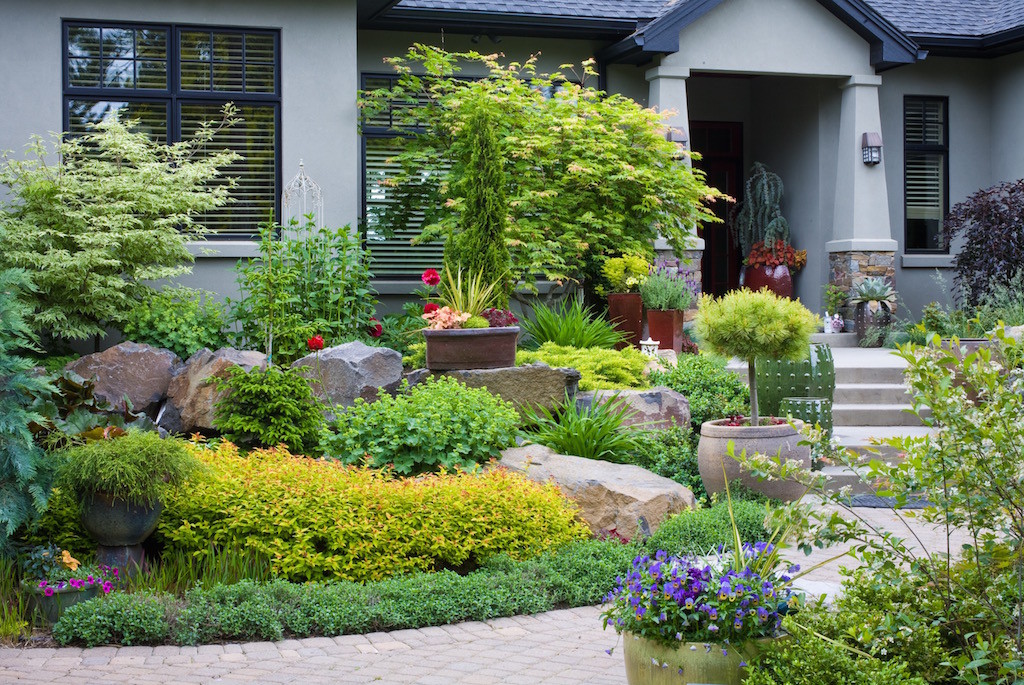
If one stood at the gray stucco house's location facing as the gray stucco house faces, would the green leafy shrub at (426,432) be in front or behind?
in front

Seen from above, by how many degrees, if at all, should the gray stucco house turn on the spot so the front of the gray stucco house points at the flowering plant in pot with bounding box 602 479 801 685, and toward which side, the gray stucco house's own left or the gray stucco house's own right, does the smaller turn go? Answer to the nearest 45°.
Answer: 0° — it already faces it

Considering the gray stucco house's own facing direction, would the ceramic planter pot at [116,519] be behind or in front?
in front

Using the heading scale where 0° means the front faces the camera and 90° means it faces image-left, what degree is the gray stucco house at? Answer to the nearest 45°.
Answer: approximately 0°

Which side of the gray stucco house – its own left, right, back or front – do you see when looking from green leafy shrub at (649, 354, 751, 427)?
front

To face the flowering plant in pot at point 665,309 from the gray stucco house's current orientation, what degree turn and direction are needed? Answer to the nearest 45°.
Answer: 0° — it already faces it

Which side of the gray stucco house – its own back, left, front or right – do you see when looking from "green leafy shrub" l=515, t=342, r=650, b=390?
front

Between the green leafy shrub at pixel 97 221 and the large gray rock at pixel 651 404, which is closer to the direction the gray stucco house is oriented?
the large gray rock

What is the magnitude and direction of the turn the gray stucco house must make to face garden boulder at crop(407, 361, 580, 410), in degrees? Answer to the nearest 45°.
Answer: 0° — it already faces it
